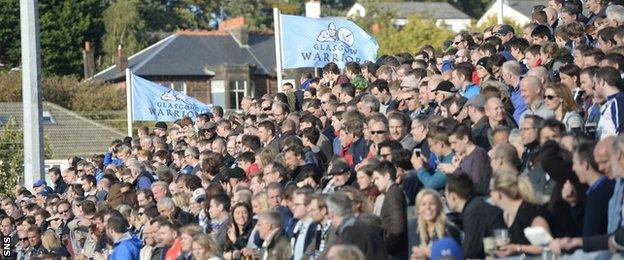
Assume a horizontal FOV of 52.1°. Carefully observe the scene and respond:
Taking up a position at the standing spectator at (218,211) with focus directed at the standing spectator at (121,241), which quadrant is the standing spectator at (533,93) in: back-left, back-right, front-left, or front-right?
back-right

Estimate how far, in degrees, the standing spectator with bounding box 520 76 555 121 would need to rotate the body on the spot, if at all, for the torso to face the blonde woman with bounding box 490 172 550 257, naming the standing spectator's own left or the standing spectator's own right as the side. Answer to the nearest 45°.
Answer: approximately 45° to the standing spectator's own left

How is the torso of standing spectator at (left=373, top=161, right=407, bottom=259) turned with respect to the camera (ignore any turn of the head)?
to the viewer's left

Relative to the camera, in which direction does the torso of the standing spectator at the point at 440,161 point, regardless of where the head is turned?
to the viewer's left

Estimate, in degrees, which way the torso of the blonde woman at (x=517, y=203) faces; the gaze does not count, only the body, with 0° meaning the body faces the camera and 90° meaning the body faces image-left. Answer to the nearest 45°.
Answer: approximately 90°

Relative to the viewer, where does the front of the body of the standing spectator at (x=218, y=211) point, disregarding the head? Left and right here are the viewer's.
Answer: facing to the left of the viewer

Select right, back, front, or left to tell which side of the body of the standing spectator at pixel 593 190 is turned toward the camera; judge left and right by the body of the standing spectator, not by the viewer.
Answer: left

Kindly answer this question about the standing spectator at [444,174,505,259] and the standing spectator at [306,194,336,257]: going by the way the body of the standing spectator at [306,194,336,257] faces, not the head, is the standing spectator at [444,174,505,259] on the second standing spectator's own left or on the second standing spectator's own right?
on the second standing spectator's own left
